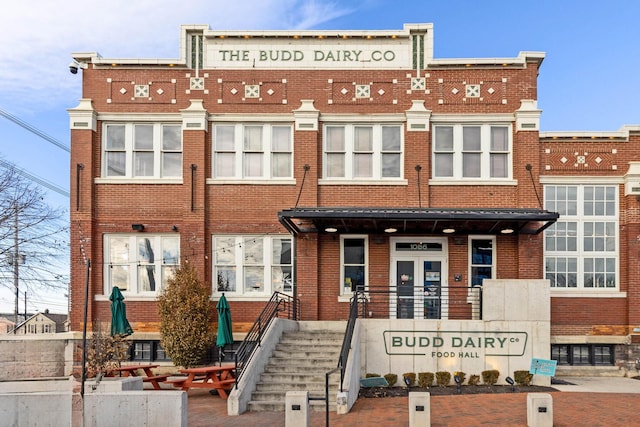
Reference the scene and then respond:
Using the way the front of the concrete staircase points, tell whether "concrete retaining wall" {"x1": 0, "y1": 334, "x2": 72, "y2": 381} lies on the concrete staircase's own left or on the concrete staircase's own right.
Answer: on the concrete staircase's own right

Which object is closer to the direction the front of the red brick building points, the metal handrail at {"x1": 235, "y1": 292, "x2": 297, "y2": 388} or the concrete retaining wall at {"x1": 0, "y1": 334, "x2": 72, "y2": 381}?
the metal handrail

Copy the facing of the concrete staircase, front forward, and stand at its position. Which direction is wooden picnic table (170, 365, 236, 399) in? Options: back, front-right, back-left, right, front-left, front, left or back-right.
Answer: right

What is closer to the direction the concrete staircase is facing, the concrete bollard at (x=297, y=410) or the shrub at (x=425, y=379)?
the concrete bollard

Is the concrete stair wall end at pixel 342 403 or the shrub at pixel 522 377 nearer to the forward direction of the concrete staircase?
the concrete stair wall end

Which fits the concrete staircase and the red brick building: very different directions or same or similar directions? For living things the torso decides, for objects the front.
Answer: same or similar directions

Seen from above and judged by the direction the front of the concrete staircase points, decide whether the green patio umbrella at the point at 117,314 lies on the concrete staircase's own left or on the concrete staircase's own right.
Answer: on the concrete staircase's own right

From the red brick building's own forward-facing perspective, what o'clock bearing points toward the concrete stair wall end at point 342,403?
The concrete stair wall end is roughly at 12 o'clock from the red brick building.

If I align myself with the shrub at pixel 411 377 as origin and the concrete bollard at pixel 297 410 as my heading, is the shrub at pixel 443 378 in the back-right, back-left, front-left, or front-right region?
back-left

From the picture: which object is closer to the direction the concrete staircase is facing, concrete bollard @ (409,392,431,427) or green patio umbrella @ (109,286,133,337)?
the concrete bollard

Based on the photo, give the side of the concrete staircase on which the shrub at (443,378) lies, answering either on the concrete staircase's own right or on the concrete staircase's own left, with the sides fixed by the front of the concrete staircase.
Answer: on the concrete staircase's own left

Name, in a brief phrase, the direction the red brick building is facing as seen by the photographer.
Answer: facing the viewer

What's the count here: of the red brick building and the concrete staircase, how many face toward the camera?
2

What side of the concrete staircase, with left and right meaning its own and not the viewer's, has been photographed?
front

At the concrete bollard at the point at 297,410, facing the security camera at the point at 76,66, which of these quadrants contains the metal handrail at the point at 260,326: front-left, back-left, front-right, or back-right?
front-right
